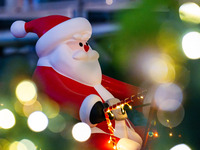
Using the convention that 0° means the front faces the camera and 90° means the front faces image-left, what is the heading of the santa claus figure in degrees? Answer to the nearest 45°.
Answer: approximately 315°
